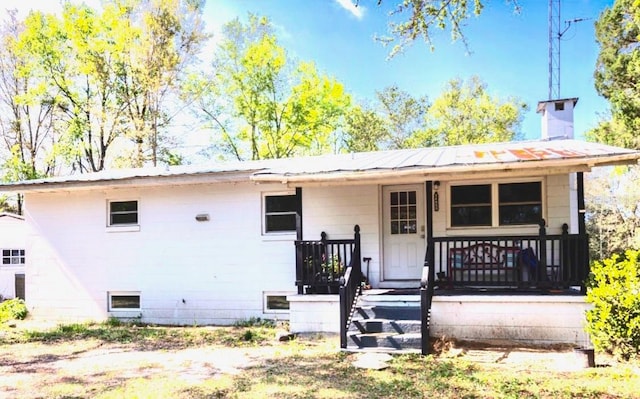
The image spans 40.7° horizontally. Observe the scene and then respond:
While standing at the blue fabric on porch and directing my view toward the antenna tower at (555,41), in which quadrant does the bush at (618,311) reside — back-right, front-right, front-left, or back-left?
back-right

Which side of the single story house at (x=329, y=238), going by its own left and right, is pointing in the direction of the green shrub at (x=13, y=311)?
right

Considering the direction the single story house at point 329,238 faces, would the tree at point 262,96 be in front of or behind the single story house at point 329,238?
behind

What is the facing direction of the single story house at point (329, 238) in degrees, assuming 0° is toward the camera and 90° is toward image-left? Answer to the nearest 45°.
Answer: approximately 0°

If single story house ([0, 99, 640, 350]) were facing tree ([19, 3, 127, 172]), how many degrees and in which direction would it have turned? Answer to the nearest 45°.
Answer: approximately 135° to its right

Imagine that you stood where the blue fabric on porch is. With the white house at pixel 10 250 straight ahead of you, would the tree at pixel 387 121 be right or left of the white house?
right

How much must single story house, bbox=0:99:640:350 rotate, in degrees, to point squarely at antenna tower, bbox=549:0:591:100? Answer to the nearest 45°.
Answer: approximately 135° to its left

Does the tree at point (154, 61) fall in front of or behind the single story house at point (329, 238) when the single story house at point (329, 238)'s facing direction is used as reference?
behind
